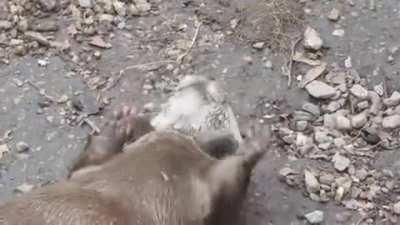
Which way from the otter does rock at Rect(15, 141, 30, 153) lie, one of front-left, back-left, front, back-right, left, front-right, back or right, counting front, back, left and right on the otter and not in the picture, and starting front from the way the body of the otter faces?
left

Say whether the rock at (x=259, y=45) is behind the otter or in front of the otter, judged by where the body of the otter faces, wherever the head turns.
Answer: in front

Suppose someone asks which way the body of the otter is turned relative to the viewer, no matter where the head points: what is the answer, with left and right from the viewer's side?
facing away from the viewer and to the right of the viewer

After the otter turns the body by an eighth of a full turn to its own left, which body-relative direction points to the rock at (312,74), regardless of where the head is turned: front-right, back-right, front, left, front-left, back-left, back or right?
front-right

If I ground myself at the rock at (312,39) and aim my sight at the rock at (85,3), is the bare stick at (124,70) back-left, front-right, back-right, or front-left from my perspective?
front-left

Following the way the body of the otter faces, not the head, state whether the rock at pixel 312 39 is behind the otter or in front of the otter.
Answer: in front
